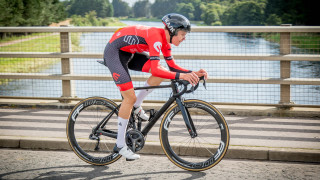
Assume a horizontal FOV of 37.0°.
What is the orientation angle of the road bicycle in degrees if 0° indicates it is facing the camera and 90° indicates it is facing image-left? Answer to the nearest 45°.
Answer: approximately 270°

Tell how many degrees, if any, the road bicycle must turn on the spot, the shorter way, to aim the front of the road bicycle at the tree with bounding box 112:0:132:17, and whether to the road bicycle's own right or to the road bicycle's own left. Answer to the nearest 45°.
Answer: approximately 90° to the road bicycle's own left

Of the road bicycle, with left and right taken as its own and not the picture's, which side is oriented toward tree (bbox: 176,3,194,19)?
left

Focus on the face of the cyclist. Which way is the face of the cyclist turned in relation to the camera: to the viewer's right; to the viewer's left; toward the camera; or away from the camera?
to the viewer's right

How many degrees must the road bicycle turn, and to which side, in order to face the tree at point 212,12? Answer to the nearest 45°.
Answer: approximately 90° to its left

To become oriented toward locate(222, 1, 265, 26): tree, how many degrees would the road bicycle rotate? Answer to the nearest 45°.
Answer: approximately 90° to its left

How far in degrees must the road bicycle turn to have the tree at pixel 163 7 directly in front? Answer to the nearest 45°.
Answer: approximately 90° to its left
